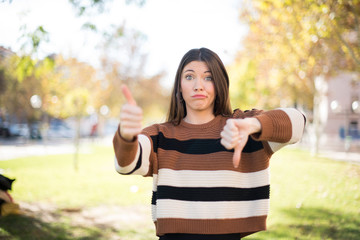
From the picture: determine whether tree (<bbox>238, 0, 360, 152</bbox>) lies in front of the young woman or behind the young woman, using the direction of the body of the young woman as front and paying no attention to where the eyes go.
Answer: behind

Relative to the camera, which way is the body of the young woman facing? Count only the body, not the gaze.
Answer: toward the camera
